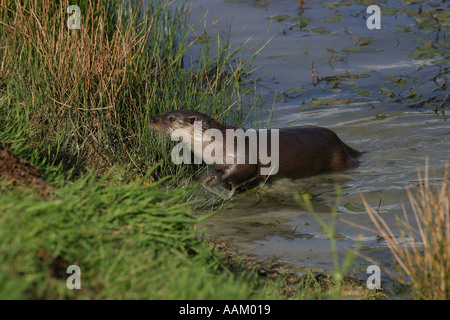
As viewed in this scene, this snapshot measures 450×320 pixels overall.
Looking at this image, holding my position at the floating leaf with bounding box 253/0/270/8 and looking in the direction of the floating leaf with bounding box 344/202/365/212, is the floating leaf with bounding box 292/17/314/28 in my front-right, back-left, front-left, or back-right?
front-left

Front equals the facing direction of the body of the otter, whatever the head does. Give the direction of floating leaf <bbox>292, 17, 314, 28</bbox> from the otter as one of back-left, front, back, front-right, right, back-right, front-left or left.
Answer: right

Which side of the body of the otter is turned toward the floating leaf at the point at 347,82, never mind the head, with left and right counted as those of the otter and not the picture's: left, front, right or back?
right

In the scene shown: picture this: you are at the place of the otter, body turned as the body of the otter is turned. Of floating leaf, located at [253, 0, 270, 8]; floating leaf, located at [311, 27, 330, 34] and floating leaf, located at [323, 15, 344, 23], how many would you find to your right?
3

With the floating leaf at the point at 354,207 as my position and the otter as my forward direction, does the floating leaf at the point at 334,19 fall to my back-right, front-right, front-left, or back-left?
front-right

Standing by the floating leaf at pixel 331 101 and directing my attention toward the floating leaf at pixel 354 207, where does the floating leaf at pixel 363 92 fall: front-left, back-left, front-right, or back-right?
back-left

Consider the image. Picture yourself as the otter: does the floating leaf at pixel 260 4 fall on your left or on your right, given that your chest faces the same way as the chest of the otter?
on your right

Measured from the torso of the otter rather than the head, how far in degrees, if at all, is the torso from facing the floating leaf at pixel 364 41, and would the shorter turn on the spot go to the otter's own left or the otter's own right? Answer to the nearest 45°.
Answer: approximately 90° to the otter's own right

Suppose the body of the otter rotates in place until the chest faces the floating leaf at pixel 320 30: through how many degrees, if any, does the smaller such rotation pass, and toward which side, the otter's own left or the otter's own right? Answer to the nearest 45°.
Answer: approximately 90° to the otter's own right

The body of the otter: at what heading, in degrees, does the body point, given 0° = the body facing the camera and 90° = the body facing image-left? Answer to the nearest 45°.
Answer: approximately 90°

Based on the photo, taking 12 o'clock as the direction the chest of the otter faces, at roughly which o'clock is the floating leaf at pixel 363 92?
The floating leaf is roughly at 4 o'clock from the otter.

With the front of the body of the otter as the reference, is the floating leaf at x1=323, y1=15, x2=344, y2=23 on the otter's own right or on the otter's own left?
on the otter's own right
